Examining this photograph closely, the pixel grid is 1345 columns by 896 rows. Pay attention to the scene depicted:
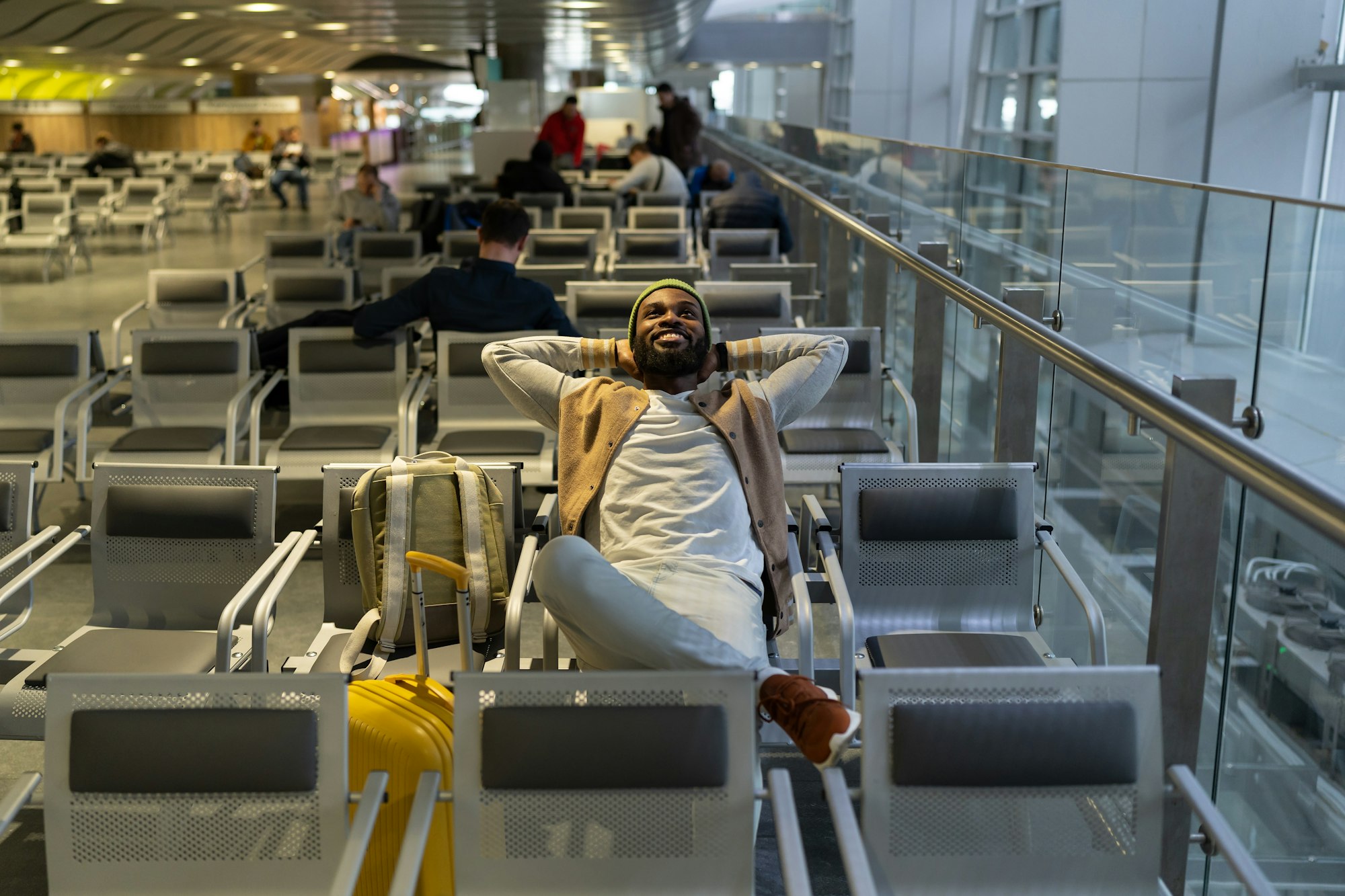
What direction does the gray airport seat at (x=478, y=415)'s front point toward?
toward the camera

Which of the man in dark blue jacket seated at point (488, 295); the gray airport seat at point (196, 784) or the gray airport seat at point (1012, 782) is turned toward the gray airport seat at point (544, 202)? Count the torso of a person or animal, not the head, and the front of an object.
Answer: the man in dark blue jacket seated

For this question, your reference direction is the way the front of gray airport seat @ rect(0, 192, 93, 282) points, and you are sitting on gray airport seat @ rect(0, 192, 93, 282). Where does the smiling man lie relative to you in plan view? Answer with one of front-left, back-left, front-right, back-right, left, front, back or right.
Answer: front-left
